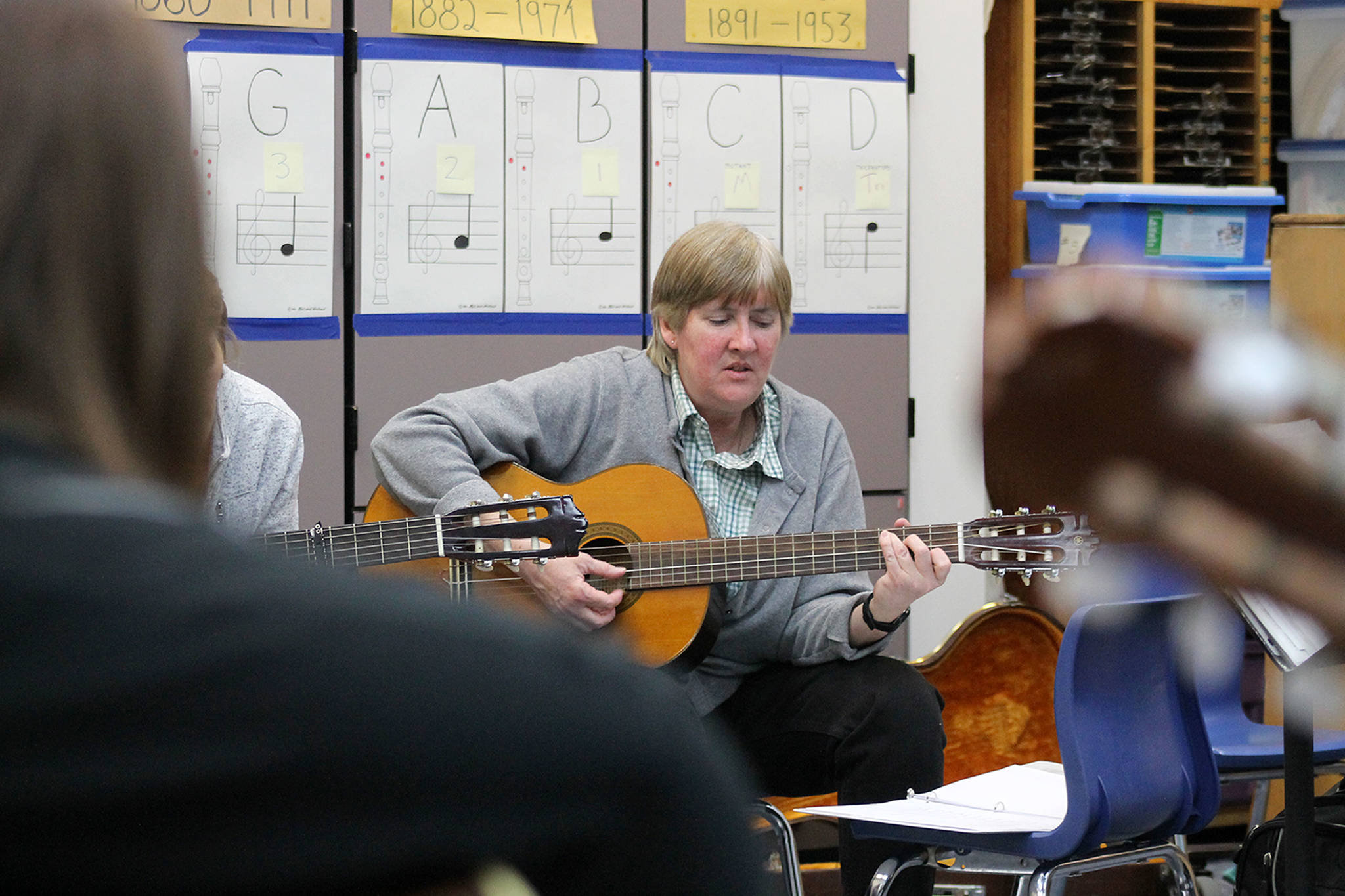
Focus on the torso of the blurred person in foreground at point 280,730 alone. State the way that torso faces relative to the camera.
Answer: away from the camera

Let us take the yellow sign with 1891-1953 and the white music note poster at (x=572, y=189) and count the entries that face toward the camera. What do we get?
2

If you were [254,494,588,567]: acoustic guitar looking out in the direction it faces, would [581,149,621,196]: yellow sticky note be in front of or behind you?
behind

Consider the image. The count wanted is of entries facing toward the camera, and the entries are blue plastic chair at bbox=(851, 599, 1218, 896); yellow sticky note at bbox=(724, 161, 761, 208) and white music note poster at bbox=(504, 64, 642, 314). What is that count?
2

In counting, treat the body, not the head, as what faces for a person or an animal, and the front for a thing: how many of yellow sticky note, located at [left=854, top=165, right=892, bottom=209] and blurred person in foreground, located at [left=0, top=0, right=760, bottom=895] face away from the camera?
1

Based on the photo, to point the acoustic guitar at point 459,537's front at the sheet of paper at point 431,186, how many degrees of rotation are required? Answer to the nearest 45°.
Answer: approximately 180°

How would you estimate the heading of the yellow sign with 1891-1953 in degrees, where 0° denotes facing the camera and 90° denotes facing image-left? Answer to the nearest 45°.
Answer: approximately 0°

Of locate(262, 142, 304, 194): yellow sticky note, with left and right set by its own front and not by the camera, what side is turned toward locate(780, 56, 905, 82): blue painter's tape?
left

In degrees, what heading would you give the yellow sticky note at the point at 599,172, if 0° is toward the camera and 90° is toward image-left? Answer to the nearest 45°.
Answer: approximately 0°

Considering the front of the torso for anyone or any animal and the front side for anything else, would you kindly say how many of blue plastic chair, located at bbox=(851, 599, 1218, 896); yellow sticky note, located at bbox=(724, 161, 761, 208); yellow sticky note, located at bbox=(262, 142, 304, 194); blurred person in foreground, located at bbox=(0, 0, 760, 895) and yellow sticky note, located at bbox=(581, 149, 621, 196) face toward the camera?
3

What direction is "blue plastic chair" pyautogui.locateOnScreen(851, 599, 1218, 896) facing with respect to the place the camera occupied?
facing away from the viewer and to the left of the viewer
